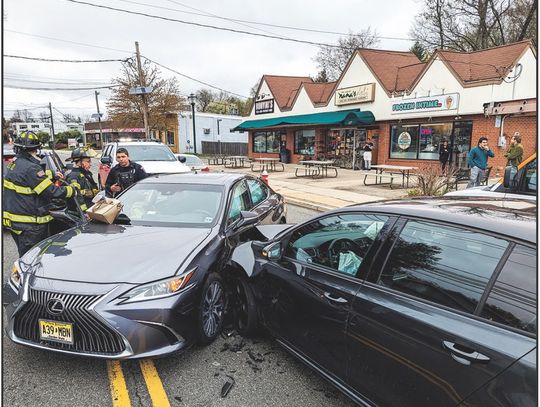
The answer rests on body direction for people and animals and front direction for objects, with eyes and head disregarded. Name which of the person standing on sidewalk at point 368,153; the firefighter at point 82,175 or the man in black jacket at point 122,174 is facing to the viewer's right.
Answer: the firefighter

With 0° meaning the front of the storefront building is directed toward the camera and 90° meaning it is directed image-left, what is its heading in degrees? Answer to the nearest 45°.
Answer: approximately 45°

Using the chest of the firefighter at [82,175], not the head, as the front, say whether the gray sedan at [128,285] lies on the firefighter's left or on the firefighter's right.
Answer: on the firefighter's right

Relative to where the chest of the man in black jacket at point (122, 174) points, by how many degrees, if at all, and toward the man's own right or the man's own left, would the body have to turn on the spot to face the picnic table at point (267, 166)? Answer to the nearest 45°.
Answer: approximately 180°

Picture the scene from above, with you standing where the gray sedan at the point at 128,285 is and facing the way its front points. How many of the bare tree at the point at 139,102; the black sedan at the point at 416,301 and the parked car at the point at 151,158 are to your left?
1

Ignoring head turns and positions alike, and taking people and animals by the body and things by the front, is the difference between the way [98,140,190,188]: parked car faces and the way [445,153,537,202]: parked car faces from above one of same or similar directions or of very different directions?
very different directions

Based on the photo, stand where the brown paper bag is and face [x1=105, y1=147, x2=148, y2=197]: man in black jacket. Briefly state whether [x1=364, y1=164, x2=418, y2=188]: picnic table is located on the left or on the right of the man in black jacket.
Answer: right

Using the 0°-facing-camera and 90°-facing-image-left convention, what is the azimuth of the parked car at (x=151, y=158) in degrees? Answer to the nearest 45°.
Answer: approximately 315°

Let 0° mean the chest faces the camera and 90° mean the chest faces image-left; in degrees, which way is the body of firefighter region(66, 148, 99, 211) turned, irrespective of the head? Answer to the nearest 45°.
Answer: approximately 270°

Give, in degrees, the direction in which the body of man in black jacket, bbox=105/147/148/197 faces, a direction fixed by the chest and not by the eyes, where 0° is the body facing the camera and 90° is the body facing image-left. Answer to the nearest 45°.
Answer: approximately 45°

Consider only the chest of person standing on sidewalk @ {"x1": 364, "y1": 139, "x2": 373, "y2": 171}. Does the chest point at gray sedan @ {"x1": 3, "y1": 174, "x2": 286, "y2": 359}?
yes
